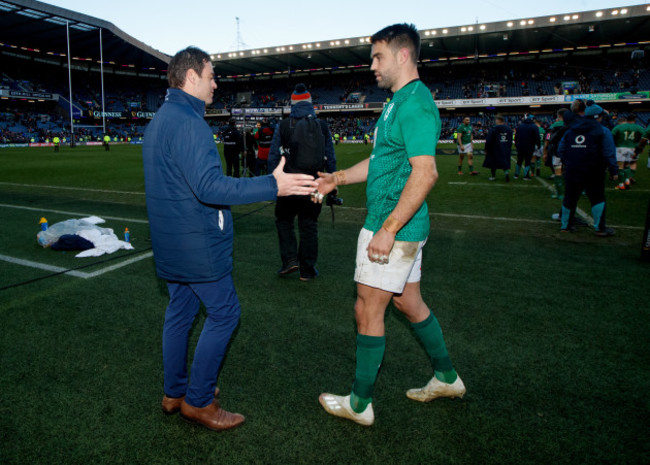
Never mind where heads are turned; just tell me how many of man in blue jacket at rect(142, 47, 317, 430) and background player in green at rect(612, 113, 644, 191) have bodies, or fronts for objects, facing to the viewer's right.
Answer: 1

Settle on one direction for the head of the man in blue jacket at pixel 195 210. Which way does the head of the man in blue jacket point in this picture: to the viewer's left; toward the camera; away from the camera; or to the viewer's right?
to the viewer's right

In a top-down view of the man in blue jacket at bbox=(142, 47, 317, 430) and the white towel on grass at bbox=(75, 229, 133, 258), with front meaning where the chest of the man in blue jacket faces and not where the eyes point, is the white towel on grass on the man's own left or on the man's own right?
on the man's own left

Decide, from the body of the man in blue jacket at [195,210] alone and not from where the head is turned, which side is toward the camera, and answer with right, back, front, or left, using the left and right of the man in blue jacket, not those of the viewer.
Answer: right

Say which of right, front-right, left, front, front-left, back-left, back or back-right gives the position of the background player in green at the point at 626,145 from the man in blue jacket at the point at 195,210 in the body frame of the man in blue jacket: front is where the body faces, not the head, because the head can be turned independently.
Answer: front-left

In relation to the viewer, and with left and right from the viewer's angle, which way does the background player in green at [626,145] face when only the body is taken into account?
facing away from the viewer

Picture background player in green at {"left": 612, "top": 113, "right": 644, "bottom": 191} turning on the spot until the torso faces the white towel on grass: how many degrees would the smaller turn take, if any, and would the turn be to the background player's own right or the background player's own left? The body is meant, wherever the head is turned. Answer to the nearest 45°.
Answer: approximately 135° to the background player's own left

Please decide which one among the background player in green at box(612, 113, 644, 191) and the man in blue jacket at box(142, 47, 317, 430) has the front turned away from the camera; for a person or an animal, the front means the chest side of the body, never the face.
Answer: the background player in green
